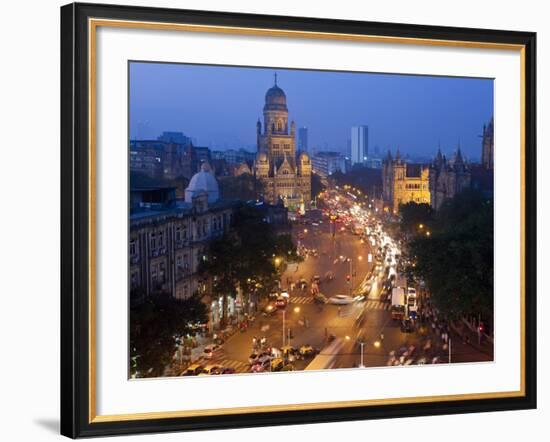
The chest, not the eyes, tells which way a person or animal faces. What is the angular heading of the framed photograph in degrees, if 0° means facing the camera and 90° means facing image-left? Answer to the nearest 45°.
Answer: approximately 315°
